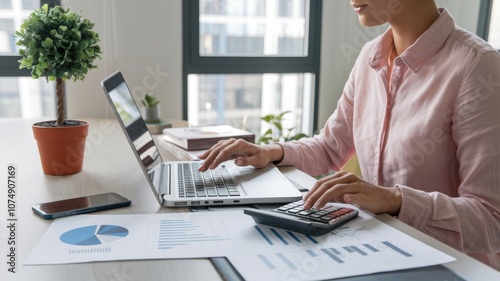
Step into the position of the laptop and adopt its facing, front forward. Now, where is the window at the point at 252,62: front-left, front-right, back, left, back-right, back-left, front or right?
left

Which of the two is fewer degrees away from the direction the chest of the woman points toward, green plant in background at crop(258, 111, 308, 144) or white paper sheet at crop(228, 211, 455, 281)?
the white paper sheet

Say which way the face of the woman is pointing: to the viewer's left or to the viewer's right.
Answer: to the viewer's left

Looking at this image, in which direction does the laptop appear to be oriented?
to the viewer's right

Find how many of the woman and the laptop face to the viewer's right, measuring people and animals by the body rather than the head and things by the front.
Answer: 1

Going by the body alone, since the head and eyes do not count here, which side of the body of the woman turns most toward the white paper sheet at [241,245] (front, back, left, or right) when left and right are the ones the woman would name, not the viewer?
front

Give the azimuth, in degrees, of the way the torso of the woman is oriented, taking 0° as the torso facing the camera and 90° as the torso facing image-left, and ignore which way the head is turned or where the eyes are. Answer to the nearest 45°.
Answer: approximately 45°

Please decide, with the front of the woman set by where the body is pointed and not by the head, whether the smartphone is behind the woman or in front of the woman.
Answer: in front

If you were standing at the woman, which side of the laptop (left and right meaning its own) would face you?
front

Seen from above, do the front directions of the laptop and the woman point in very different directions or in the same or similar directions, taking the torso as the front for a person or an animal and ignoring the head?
very different directions
